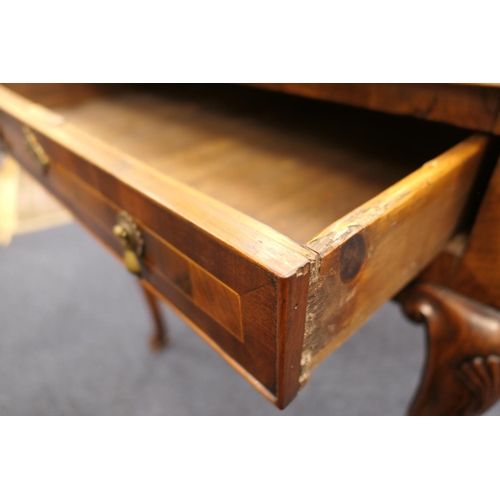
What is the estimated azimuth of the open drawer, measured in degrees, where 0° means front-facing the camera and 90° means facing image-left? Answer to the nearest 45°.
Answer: approximately 45°
